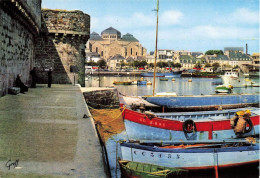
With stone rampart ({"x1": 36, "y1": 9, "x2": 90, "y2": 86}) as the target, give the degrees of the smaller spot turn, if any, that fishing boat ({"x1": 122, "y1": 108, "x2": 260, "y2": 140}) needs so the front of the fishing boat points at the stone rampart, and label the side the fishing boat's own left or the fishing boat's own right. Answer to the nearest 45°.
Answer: approximately 45° to the fishing boat's own right

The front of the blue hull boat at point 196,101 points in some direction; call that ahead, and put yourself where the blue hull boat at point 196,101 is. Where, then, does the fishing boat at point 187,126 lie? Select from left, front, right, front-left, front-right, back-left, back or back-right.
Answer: left

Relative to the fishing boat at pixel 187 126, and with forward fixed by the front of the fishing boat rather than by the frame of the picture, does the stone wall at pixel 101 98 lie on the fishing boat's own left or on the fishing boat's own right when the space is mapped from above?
on the fishing boat's own right

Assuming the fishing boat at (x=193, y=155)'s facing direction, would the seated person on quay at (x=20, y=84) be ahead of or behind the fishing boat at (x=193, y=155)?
ahead

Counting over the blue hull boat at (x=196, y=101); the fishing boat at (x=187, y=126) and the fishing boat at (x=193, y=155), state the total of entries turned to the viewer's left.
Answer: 3

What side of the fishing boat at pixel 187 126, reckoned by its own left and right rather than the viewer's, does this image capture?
left

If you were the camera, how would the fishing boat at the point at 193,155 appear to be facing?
facing to the left of the viewer

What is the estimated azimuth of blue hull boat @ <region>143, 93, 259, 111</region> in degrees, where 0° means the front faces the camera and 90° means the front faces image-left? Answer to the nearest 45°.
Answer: approximately 90°

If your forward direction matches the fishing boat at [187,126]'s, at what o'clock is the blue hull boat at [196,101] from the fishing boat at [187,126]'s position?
The blue hull boat is roughly at 3 o'clock from the fishing boat.

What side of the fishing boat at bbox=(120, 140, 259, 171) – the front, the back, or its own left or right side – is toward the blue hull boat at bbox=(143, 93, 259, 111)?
right

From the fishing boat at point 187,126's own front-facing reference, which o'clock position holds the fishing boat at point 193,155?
the fishing boat at point 193,155 is roughly at 9 o'clock from the fishing boat at point 187,126.

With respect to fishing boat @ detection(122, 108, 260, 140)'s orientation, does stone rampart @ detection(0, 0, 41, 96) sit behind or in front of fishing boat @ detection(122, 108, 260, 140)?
in front
